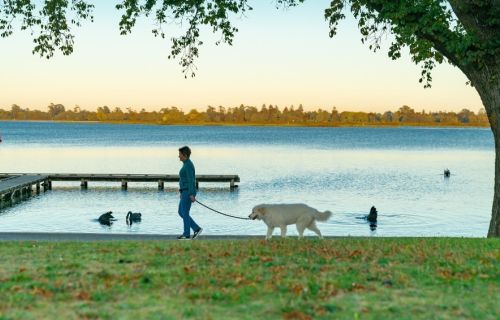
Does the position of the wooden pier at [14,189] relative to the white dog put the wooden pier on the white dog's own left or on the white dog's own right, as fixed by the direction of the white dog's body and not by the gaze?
on the white dog's own right

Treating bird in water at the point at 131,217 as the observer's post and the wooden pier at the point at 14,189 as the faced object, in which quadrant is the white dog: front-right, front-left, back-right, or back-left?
back-left

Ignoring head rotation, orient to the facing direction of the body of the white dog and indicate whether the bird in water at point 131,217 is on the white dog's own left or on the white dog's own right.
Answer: on the white dog's own right

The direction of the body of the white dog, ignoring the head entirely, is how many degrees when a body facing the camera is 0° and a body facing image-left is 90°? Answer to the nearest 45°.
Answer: approximately 90°
